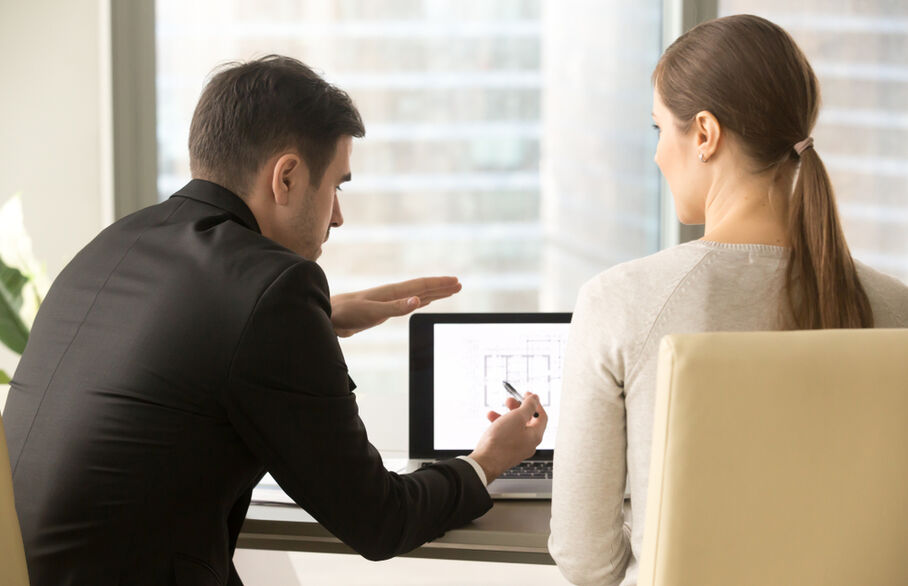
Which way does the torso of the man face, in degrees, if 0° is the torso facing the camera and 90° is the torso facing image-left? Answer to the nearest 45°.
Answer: approximately 225°

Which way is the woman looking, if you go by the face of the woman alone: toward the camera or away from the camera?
away from the camera

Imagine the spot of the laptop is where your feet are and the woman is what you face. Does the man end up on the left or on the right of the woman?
right

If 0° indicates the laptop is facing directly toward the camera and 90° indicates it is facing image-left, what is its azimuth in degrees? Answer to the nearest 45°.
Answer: approximately 0°

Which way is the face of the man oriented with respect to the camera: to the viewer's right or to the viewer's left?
to the viewer's right

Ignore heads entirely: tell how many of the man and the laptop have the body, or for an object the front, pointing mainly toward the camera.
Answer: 1
